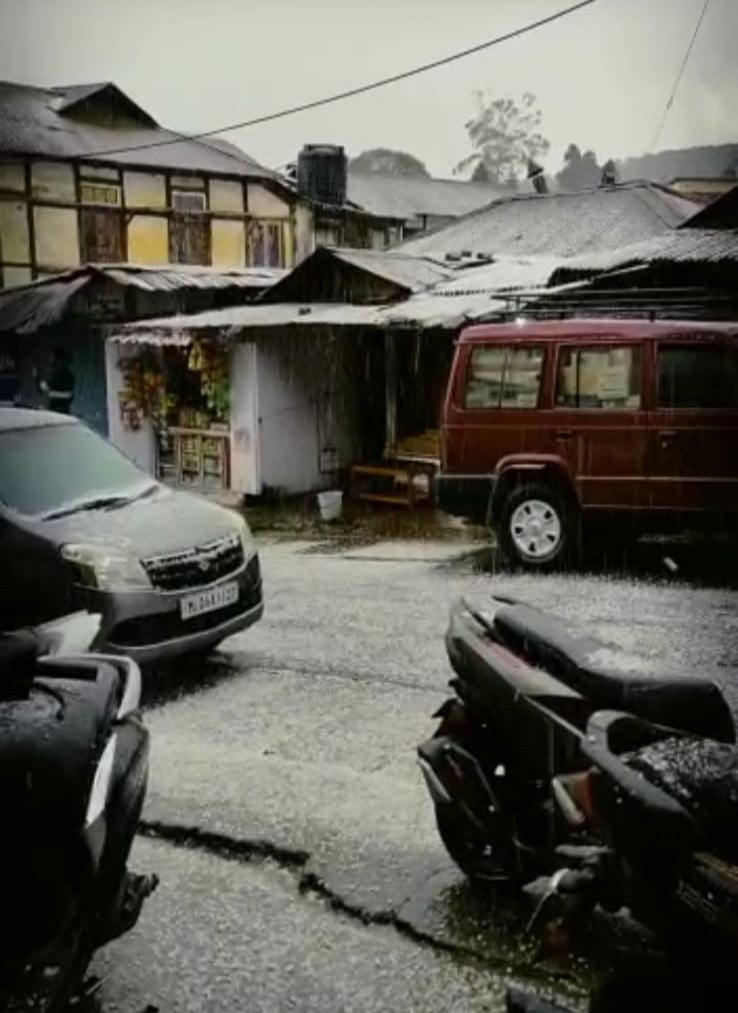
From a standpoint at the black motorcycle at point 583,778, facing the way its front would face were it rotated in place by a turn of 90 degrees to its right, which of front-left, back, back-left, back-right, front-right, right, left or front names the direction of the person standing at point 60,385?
right

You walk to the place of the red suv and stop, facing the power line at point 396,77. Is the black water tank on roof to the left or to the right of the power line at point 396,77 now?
right

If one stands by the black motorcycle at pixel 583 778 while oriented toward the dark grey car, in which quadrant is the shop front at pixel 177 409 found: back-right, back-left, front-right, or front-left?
front-right

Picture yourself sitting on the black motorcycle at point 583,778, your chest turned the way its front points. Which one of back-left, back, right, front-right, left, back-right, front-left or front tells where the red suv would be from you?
back-left

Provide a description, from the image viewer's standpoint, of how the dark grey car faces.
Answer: facing the viewer and to the right of the viewer

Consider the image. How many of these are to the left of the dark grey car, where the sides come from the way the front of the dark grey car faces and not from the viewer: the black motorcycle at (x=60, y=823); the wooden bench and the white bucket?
2

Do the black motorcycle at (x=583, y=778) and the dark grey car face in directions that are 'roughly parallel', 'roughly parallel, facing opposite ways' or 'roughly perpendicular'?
roughly parallel

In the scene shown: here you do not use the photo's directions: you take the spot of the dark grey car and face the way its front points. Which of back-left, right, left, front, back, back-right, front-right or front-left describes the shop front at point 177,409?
back-left

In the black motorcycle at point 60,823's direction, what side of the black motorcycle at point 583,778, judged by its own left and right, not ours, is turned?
right
